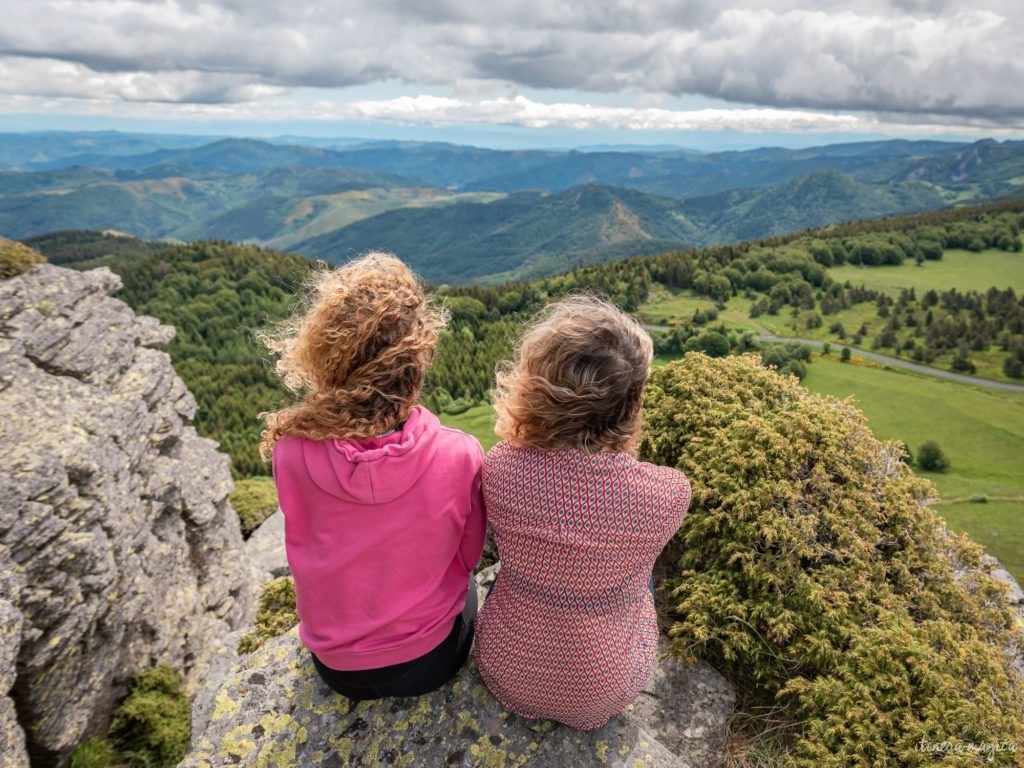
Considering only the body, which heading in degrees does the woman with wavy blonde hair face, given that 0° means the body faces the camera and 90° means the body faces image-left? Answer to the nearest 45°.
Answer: approximately 180°

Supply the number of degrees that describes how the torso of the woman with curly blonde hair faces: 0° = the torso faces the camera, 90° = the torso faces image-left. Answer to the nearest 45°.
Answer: approximately 180°

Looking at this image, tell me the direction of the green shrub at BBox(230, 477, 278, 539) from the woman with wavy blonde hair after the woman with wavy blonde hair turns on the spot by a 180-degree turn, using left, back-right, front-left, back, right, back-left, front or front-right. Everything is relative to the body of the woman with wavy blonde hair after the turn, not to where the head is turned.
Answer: back-right

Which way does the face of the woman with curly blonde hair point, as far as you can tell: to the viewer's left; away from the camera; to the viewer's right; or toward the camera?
away from the camera

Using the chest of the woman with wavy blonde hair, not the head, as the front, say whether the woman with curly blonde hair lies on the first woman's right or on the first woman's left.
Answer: on the first woman's left

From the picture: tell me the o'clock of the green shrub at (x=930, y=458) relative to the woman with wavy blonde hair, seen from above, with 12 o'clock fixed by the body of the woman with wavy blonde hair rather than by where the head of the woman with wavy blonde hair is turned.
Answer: The green shrub is roughly at 1 o'clock from the woman with wavy blonde hair.

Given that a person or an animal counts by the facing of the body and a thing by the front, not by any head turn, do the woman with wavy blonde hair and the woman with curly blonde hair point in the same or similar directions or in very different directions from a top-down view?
same or similar directions

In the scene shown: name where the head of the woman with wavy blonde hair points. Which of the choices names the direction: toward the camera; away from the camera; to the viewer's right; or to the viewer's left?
away from the camera

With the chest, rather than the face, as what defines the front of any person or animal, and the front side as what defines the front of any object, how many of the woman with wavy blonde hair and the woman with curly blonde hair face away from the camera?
2

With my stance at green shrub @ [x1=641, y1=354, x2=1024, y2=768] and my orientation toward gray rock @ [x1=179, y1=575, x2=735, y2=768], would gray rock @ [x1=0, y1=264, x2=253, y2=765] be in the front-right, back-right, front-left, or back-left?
front-right

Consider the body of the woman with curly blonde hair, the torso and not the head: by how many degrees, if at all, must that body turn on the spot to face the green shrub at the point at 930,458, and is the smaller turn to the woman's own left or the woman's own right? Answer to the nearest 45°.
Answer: approximately 45° to the woman's own right
